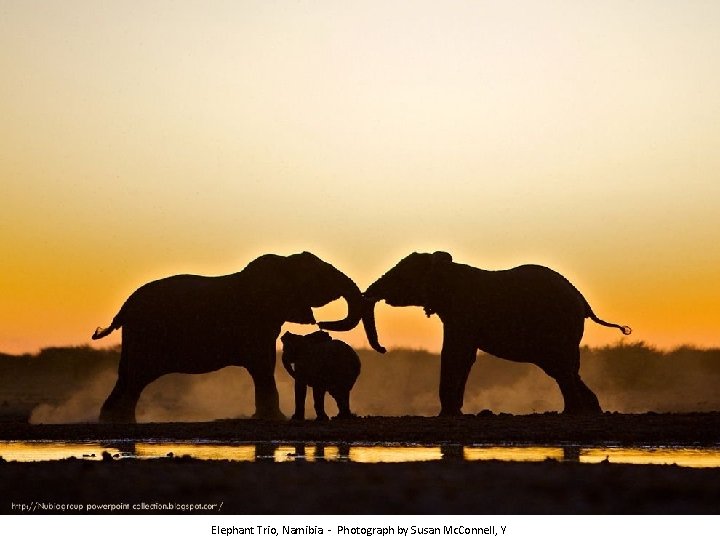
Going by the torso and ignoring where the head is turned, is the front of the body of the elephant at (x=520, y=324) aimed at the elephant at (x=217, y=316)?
yes

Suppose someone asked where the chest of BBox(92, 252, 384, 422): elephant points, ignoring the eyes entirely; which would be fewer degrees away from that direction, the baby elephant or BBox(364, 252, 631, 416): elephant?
the elephant

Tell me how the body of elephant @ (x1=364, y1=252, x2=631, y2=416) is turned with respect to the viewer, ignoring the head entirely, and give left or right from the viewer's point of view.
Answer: facing to the left of the viewer

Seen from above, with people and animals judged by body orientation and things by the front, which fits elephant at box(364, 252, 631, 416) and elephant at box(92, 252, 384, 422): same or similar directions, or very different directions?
very different directions

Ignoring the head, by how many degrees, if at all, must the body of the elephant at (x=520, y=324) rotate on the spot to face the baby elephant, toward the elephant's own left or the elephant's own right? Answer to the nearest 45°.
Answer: approximately 45° to the elephant's own left

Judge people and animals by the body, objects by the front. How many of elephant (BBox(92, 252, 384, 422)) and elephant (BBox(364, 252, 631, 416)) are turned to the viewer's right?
1

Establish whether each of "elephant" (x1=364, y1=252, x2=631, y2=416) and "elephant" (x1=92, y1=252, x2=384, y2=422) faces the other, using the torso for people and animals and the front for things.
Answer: yes

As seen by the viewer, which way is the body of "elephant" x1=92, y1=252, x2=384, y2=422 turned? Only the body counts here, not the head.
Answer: to the viewer's right
